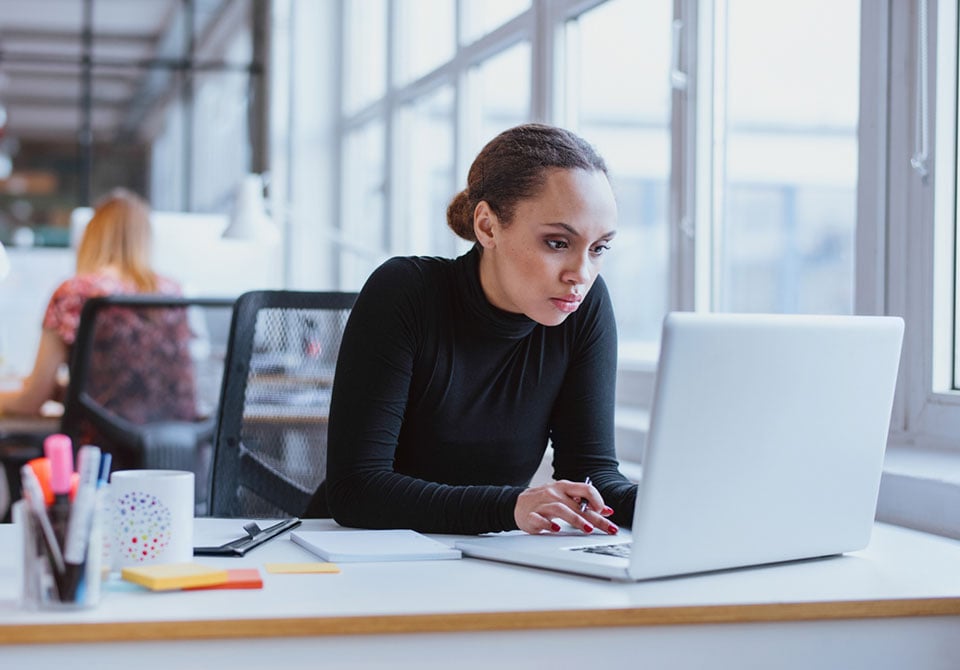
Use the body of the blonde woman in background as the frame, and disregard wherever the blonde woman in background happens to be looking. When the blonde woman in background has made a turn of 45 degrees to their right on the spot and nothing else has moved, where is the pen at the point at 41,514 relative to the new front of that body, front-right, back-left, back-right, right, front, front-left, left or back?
back-right

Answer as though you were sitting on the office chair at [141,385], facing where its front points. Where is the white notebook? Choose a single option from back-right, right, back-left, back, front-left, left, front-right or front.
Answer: back

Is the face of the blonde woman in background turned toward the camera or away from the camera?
away from the camera

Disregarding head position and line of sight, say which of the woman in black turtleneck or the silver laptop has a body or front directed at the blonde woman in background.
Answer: the silver laptop

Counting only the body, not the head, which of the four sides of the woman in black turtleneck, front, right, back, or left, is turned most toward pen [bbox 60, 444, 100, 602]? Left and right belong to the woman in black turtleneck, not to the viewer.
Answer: right

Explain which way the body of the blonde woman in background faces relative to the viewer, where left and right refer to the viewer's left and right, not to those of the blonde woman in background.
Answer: facing away from the viewer

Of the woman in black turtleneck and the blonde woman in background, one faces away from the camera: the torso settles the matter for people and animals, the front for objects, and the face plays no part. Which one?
the blonde woman in background

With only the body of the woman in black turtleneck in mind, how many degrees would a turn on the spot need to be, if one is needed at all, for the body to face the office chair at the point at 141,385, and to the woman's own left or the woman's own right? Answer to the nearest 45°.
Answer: approximately 180°

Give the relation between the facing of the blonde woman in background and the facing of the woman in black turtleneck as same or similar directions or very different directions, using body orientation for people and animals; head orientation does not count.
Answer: very different directions

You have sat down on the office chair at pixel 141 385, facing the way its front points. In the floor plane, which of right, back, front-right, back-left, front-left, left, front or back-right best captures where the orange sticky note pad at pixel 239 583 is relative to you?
back

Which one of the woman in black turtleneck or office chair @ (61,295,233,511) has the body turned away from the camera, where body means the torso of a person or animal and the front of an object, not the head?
the office chair

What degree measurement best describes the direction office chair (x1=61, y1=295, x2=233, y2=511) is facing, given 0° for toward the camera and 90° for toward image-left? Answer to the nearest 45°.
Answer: approximately 180°

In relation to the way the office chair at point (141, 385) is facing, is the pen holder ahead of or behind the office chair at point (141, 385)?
behind

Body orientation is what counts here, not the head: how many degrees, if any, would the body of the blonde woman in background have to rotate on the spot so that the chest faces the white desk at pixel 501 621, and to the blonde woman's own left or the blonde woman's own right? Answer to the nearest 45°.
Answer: approximately 180°

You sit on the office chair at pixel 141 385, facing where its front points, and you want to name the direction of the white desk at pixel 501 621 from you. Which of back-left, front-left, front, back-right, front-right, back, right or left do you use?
back

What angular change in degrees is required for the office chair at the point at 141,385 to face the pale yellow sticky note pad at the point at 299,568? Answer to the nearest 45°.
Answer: approximately 180°
